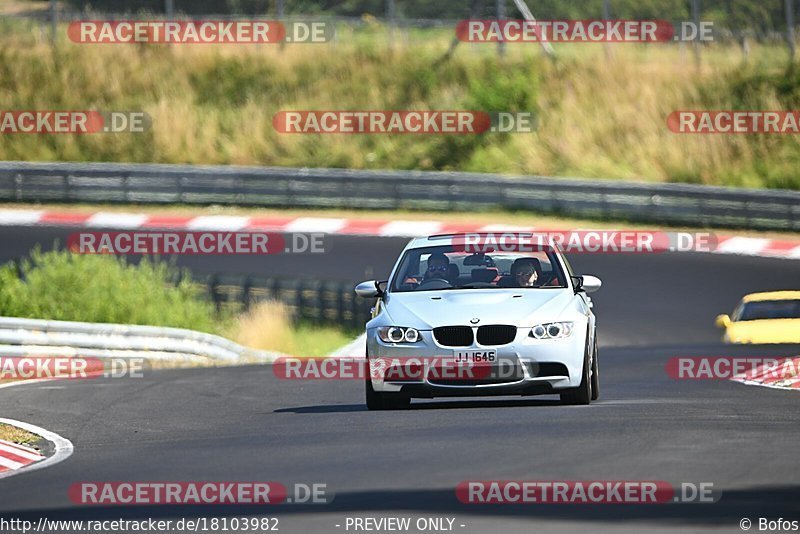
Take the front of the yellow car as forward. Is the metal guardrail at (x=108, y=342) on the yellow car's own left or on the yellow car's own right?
on the yellow car's own right

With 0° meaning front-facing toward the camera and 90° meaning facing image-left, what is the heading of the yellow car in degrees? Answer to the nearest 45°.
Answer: approximately 0°

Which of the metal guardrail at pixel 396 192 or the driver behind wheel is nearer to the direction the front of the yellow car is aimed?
the driver behind wheel

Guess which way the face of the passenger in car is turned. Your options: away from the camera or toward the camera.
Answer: toward the camera

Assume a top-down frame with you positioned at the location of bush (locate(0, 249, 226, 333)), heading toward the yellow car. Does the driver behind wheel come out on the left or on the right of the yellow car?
right

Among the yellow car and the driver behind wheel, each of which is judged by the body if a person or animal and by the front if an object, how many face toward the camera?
2

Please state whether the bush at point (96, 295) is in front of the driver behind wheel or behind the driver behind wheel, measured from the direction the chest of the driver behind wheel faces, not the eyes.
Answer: behind

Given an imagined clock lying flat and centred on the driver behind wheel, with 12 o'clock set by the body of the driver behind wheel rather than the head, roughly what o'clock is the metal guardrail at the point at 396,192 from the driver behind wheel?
The metal guardrail is roughly at 6 o'clock from the driver behind wheel.

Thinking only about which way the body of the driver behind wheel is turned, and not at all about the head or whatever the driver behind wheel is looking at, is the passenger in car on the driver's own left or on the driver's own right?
on the driver's own left

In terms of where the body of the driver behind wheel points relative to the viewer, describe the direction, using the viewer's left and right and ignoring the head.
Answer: facing the viewer

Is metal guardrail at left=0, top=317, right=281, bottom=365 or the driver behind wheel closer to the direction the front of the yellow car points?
the driver behind wheel

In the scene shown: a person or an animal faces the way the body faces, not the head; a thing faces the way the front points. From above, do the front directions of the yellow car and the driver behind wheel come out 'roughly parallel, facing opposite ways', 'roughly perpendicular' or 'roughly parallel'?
roughly parallel

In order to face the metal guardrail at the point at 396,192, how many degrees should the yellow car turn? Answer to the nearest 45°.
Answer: approximately 135° to its right

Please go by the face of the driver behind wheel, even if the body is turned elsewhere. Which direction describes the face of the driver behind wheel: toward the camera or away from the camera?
toward the camera

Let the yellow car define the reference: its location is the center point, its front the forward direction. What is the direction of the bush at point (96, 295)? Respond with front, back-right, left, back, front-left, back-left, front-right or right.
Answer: right
